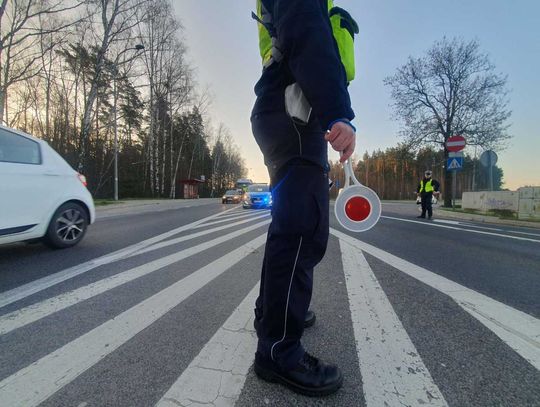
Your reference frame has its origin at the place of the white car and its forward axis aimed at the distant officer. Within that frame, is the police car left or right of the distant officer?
left

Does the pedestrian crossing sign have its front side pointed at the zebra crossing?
yes

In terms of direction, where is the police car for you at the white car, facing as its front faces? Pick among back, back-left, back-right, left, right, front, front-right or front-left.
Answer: back-right

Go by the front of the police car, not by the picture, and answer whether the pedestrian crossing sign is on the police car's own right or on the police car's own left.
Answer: on the police car's own left

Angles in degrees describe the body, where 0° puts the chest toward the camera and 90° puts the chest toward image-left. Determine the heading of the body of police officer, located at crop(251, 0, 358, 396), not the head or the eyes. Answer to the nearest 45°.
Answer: approximately 270°

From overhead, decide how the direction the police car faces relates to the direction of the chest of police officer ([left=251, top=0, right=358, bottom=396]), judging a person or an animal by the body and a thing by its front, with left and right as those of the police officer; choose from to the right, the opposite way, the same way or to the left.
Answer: to the right

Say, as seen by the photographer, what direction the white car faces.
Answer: facing to the left of the viewer

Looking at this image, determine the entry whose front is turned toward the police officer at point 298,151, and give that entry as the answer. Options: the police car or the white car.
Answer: the police car
